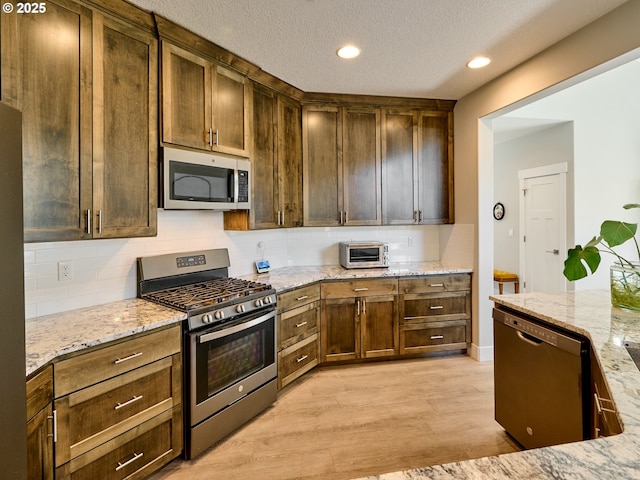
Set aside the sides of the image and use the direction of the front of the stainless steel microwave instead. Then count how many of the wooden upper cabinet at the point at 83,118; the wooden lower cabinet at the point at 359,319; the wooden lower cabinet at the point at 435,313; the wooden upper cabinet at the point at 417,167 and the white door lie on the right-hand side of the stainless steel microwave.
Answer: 1

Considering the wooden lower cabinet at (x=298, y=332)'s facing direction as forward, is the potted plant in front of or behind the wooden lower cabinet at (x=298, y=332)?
in front

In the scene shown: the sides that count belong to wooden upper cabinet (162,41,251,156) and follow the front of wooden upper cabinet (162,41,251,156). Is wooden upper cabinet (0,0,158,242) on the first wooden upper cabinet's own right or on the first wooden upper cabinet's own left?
on the first wooden upper cabinet's own right

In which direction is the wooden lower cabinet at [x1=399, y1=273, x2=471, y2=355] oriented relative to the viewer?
toward the camera

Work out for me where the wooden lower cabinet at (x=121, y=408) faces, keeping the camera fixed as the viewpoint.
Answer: facing the viewer and to the right of the viewer

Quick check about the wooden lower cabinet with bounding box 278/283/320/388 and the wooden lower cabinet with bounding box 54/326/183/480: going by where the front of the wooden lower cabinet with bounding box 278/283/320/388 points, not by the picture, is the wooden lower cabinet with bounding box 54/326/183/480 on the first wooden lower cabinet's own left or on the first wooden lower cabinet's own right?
on the first wooden lower cabinet's own right

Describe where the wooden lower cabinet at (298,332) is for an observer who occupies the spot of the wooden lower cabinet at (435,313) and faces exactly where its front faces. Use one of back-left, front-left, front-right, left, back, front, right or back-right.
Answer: front-right

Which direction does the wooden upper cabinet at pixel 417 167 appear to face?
toward the camera

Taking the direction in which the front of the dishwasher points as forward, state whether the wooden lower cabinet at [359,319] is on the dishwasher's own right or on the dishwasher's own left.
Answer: on the dishwasher's own right

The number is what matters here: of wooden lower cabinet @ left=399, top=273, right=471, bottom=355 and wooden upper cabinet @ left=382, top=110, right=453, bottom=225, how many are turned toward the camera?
2

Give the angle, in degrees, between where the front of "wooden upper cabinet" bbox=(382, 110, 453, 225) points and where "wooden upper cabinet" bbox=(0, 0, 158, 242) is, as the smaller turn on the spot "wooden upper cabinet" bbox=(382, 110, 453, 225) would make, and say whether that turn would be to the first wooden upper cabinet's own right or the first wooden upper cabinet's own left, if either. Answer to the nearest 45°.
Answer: approximately 45° to the first wooden upper cabinet's own right
